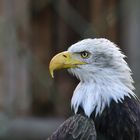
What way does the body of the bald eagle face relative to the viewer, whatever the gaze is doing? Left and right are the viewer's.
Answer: facing to the left of the viewer

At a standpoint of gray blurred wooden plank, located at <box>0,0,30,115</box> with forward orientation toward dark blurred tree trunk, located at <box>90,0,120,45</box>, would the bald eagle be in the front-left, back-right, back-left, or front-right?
front-right
